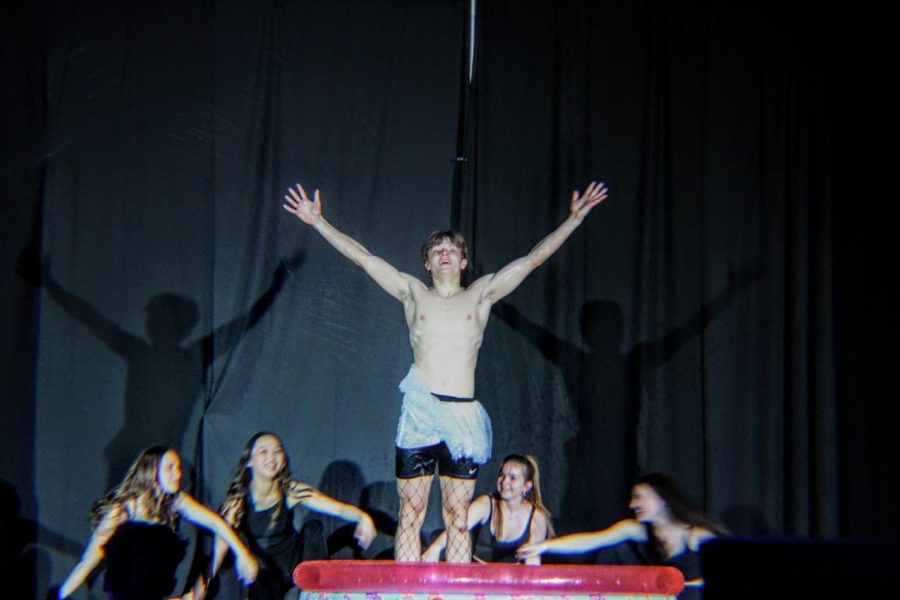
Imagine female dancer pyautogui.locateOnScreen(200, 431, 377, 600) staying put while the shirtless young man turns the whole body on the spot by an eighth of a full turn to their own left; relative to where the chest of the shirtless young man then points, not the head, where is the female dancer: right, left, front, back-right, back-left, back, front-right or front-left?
back

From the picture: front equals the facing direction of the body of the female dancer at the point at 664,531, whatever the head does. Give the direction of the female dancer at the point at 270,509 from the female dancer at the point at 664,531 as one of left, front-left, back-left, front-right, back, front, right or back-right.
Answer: front-right

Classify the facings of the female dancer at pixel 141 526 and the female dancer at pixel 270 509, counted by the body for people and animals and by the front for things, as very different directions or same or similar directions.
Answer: same or similar directions

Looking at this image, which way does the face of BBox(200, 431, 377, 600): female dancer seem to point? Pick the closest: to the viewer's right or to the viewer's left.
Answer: to the viewer's right

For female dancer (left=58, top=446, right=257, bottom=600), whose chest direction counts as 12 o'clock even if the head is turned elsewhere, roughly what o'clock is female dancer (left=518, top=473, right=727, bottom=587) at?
female dancer (left=518, top=473, right=727, bottom=587) is roughly at 11 o'clock from female dancer (left=58, top=446, right=257, bottom=600).

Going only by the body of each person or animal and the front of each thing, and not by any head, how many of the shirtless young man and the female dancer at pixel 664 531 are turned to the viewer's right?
0

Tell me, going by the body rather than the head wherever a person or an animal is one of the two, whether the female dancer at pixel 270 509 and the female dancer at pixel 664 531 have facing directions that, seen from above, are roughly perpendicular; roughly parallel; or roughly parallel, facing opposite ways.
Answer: roughly perpendicular

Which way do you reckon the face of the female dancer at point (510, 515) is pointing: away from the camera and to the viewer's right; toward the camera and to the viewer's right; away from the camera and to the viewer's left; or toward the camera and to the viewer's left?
toward the camera and to the viewer's left

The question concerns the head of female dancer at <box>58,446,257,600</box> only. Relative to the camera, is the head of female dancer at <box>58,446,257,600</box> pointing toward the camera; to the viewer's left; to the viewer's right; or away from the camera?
to the viewer's right

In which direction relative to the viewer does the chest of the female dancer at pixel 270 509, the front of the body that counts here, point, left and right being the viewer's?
facing the viewer and to the right of the viewer

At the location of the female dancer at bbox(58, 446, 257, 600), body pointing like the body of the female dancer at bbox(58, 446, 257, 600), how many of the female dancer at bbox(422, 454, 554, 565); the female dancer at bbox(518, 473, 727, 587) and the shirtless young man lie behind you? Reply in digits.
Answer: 0

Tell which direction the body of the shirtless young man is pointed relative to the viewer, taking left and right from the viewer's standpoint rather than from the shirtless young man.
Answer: facing the viewer

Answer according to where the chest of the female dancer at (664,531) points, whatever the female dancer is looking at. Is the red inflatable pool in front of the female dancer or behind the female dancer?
in front
